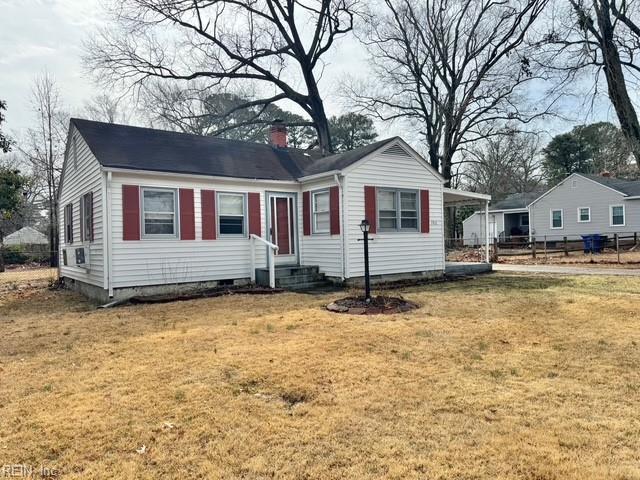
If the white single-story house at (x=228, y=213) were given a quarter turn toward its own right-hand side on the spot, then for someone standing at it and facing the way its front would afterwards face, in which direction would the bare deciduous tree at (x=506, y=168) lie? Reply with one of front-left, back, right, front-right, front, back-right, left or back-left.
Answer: back

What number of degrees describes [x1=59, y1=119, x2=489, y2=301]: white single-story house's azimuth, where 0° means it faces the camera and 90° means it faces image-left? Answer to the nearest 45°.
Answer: approximately 315°

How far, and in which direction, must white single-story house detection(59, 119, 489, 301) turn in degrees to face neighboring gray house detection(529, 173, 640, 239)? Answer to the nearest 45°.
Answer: approximately 90° to its left

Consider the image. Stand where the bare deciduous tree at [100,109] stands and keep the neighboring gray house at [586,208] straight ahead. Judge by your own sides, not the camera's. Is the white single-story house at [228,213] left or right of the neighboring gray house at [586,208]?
right

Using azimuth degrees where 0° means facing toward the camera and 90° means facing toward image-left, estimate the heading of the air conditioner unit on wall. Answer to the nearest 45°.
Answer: approximately 45°

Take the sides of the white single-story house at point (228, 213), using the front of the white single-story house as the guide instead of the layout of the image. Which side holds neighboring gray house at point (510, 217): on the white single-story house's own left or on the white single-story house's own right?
on the white single-story house's own left

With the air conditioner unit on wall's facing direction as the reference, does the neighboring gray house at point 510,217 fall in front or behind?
behind

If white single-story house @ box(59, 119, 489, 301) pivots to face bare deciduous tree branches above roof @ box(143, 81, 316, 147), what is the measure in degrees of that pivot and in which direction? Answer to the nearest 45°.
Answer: approximately 135° to its left

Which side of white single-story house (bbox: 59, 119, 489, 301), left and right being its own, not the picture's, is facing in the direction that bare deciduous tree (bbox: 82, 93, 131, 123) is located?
back

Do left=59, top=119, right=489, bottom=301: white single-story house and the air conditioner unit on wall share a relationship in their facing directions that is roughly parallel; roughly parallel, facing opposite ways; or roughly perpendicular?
roughly perpendicular
